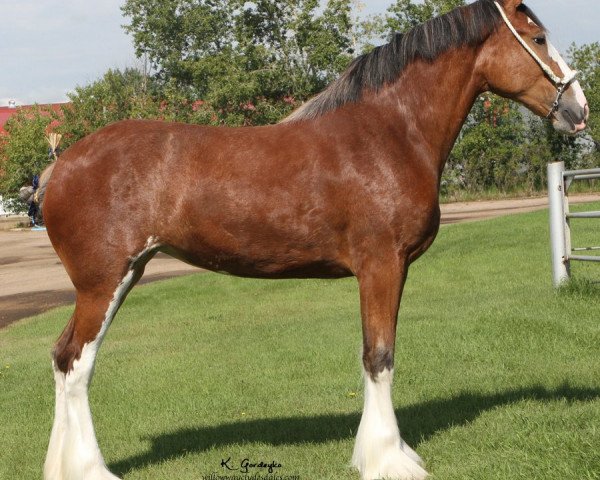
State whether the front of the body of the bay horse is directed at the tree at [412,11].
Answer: no

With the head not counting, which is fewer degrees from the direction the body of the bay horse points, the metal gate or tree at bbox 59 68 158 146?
the metal gate

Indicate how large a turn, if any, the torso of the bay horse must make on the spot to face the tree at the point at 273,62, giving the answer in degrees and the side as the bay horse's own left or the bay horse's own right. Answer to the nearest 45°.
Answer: approximately 90° to the bay horse's own left

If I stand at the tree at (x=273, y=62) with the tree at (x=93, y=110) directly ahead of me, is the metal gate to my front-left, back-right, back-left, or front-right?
back-left

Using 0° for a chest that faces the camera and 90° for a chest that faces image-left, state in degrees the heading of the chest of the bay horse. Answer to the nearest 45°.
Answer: approximately 270°

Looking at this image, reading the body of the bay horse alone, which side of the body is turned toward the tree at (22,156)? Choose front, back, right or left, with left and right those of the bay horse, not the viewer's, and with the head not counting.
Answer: left

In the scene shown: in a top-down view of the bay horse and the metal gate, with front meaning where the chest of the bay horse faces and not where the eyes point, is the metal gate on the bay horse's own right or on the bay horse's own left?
on the bay horse's own left

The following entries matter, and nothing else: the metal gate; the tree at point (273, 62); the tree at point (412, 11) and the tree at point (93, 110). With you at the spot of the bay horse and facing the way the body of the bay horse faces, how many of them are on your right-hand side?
0

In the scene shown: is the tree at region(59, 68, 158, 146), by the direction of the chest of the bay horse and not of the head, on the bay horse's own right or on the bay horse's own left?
on the bay horse's own left
